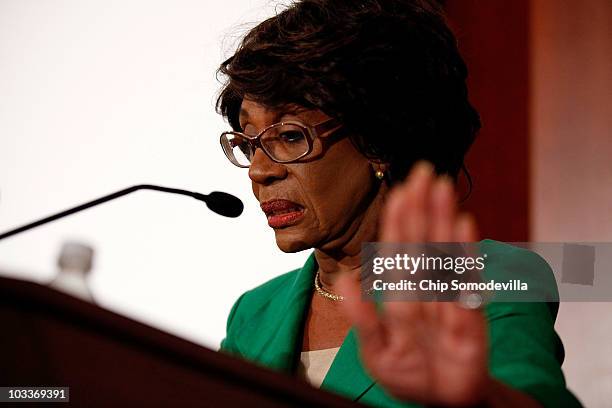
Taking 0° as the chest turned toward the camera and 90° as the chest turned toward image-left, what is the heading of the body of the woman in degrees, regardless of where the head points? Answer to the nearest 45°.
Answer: approximately 45°

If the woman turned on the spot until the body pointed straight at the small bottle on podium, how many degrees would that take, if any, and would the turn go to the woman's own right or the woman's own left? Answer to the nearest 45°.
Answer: approximately 45° to the woman's own right
